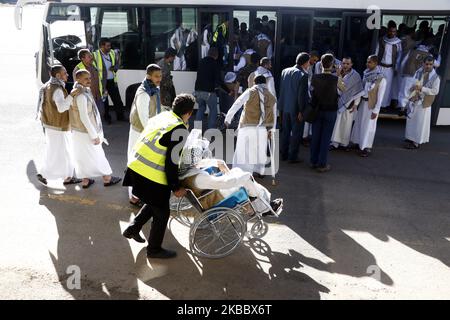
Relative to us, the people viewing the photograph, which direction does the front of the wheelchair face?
facing to the right of the viewer

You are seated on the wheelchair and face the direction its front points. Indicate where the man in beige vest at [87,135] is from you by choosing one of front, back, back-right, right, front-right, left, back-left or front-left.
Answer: back-left

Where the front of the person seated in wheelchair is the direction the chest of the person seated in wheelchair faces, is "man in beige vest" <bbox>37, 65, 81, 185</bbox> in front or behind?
behind

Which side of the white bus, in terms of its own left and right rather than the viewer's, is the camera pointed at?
left

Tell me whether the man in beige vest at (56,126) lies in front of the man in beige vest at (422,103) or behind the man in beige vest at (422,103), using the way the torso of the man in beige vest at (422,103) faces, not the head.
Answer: in front

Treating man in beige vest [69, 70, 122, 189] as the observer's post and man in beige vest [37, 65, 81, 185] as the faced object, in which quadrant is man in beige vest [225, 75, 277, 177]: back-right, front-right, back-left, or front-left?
back-right

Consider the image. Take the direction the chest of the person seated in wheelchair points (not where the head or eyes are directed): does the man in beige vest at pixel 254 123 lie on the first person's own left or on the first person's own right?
on the first person's own left

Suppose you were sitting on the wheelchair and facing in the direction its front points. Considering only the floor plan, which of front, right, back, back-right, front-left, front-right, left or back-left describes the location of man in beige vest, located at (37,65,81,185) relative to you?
back-left

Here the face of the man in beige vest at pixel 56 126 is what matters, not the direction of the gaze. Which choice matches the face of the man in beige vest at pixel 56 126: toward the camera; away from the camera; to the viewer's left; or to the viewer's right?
to the viewer's right
